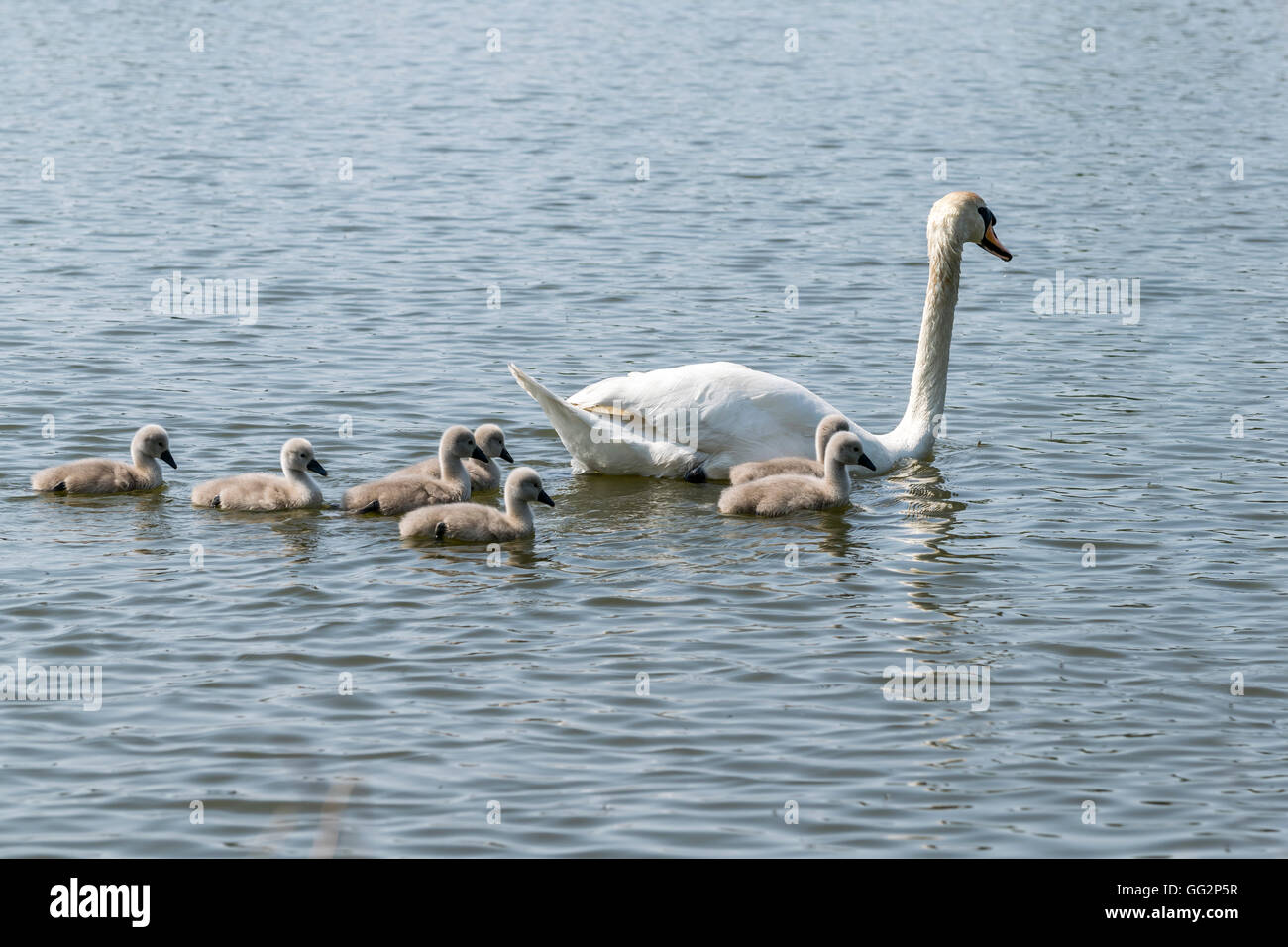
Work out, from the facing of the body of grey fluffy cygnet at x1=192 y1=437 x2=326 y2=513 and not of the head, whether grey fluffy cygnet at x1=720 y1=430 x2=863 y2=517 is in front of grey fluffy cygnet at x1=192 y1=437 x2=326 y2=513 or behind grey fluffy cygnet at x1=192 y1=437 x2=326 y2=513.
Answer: in front

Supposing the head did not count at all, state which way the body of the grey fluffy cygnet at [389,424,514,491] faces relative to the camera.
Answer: to the viewer's right

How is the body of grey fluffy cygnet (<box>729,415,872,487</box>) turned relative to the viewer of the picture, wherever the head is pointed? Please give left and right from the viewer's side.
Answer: facing to the right of the viewer

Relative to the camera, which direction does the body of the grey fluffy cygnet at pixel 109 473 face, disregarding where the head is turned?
to the viewer's right

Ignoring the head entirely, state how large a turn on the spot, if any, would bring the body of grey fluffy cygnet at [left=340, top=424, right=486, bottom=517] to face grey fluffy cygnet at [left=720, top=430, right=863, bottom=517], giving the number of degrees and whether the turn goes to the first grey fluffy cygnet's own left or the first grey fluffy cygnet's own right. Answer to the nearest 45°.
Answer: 0° — it already faces it

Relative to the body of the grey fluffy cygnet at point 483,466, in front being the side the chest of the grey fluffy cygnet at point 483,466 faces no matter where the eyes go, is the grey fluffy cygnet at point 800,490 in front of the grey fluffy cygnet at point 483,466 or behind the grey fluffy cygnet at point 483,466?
in front

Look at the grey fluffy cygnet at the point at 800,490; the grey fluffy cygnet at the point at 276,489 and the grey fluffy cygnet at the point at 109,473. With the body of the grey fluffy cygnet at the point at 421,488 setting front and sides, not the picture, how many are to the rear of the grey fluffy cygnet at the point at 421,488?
2

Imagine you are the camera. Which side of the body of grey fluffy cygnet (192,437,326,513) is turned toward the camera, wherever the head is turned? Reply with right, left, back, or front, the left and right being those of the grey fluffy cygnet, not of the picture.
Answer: right

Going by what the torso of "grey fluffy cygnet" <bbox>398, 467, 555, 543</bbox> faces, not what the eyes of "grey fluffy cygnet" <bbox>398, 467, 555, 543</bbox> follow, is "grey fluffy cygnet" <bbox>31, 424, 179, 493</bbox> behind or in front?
behind

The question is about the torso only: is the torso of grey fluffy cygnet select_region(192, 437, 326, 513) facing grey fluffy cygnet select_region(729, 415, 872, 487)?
yes

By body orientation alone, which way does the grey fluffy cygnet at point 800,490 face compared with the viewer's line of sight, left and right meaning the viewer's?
facing to the right of the viewer

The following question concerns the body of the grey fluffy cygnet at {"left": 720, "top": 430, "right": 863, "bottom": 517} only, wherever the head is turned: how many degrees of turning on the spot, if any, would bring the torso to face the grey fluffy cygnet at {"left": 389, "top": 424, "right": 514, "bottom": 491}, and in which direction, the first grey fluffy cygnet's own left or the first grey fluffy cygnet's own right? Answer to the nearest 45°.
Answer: approximately 180°

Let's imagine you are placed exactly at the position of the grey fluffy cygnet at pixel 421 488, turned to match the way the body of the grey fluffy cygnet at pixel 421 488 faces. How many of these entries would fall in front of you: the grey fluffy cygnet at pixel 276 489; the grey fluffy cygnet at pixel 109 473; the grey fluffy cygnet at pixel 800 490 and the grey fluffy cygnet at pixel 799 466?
2

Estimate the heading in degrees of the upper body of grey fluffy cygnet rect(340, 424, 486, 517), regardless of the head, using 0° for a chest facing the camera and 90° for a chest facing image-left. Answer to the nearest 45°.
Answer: approximately 270°

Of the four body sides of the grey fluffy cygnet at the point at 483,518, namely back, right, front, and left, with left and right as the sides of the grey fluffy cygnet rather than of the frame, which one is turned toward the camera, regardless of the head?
right
